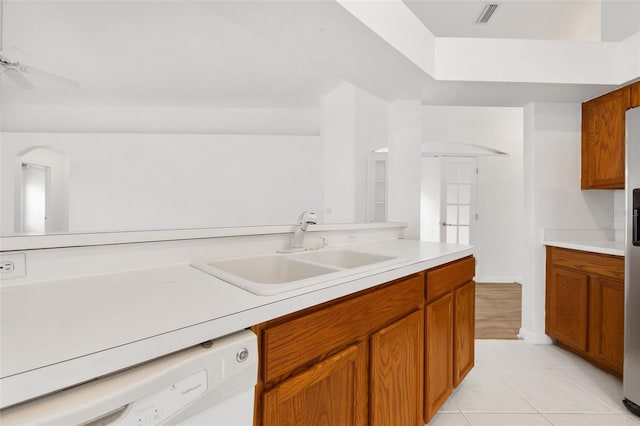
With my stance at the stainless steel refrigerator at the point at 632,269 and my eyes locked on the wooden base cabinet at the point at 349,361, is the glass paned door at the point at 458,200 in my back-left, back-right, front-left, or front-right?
back-right

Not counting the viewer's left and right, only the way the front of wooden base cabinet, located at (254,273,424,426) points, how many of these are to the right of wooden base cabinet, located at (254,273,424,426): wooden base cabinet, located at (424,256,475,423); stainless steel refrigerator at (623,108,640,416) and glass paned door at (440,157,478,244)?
0

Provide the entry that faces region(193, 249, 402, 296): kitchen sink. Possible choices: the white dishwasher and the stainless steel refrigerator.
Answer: the stainless steel refrigerator

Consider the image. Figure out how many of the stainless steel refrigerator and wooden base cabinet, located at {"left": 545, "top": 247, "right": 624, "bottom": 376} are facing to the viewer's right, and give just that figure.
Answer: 0

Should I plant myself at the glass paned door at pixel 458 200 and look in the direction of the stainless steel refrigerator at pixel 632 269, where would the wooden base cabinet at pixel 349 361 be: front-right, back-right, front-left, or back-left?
front-right

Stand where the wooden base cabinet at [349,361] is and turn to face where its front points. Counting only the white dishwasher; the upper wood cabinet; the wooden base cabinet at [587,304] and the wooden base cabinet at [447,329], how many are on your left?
3

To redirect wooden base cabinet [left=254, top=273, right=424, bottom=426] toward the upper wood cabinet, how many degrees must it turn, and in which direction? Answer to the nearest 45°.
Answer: approximately 90° to its left

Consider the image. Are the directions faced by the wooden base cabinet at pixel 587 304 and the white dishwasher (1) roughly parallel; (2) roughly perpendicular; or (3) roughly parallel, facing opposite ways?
roughly parallel, facing opposite ways

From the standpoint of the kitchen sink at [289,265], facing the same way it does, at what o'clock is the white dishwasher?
The white dishwasher is roughly at 2 o'clock from the kitchen sink.

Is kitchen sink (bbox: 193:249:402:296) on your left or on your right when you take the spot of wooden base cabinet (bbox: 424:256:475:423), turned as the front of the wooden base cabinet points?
on your right

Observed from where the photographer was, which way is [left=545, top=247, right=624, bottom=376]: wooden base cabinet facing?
facing the viewer and to the left of the viewer

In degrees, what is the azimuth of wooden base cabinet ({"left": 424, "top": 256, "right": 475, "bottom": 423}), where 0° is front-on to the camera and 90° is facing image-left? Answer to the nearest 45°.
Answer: approximately 315°

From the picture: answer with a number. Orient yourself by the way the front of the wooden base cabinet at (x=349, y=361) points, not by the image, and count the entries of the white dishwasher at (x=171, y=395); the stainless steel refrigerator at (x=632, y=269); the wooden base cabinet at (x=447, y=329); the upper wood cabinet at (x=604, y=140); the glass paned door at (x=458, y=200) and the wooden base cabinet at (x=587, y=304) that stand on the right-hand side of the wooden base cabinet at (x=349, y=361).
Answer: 1

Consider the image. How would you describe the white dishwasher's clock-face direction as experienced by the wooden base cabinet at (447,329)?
The white dishwasher is roughly at 2 o'clock from the wooden base cabinet.

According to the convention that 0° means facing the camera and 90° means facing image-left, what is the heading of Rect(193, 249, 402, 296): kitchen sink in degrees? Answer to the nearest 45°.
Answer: approximately 315°

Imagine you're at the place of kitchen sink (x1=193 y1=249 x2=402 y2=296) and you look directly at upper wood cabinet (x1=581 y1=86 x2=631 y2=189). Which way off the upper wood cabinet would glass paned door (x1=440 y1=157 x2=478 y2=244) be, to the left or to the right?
left

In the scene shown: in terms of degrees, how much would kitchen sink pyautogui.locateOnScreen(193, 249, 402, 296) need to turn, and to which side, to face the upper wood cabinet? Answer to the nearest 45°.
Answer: approximately 45° to its left

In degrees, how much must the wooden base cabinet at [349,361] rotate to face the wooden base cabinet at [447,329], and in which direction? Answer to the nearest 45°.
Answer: approximately 90° to its left

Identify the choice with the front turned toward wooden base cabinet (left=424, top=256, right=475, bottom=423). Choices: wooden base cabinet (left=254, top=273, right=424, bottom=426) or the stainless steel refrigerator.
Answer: the stainless steel refrigerator

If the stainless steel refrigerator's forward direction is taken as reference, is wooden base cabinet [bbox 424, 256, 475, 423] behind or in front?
in front
